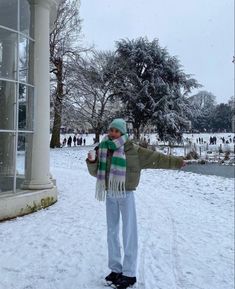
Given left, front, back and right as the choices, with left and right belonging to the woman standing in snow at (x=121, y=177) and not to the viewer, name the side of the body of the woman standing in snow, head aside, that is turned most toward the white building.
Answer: right

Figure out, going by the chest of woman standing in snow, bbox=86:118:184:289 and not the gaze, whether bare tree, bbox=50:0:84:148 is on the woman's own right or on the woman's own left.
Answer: on the woman's own right

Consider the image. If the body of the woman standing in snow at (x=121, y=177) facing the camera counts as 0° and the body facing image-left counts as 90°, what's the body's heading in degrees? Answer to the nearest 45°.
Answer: approximately 45°

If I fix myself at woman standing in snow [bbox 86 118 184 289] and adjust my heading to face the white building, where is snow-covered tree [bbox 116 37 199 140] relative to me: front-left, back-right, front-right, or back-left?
front-right

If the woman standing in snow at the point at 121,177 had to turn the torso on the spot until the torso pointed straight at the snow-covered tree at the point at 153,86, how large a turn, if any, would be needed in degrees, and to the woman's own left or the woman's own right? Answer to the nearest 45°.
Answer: approximately 135° to the woman's own right

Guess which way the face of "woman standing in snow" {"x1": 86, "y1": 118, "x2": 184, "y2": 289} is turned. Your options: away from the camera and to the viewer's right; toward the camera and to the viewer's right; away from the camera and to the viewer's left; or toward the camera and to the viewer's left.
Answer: toward the camera and to the viewer's left

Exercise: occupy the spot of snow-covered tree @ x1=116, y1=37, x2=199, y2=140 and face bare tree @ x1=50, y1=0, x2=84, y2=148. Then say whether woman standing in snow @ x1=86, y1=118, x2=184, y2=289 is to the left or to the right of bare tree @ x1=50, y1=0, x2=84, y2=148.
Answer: left

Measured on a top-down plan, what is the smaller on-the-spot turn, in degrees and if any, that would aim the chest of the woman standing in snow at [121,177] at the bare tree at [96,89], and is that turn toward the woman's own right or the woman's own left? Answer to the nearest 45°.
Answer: approximately 135° to the woman's own right
